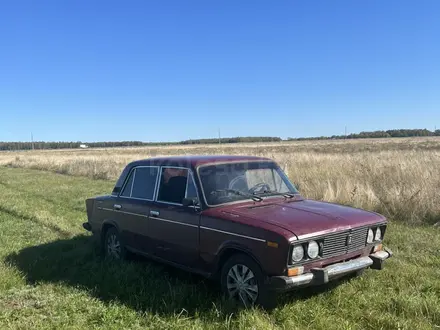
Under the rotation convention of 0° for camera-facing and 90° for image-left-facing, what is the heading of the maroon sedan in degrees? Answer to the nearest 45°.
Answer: approximately 315°
